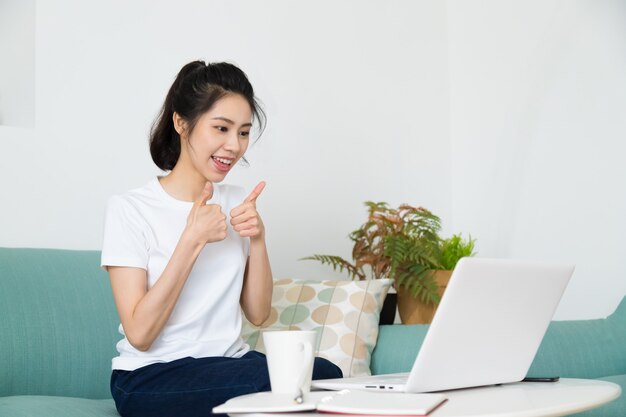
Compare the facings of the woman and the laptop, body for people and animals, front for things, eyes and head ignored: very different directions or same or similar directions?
very different directions

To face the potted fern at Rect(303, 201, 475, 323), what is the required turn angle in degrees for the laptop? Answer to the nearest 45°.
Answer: approximately 45° to its right

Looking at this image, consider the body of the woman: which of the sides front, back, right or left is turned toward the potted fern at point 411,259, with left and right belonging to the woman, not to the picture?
left

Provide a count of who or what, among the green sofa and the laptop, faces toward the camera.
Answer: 1

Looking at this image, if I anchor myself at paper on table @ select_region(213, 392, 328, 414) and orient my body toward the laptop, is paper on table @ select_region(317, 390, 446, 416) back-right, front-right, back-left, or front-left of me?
front-right

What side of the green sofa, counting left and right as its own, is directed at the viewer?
front

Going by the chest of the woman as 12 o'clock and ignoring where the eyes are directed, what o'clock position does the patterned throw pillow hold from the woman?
The patterned throw pillow is roughly at 9 o'clock from the woman.

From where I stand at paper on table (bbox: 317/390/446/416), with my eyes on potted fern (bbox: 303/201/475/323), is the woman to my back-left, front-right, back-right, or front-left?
front-left

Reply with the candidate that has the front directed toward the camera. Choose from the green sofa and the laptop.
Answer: the green sofa

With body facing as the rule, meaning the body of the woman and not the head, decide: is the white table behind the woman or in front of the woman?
in front

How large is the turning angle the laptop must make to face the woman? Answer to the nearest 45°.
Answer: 0° — it already faces them

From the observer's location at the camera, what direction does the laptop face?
facing away from the viewer and to the left of the viewer

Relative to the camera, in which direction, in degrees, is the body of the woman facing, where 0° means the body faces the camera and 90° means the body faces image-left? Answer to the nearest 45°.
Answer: approximately 315°

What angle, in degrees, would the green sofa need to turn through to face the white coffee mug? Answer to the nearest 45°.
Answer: approximately 45° to its left
